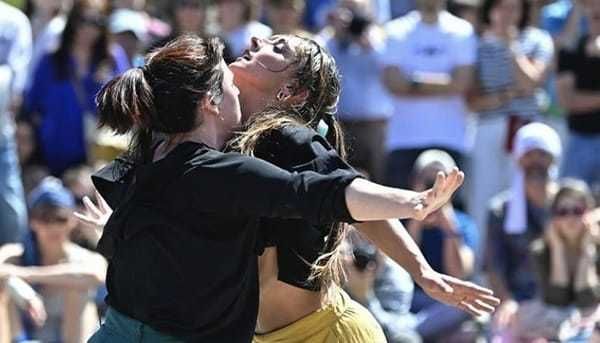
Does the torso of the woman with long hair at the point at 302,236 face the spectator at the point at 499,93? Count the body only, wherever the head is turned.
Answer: no

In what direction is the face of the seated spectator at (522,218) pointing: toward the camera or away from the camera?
toward the camera

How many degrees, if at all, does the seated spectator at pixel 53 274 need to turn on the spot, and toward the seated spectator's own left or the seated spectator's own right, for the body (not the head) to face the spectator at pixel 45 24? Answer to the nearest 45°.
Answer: approximately 180°

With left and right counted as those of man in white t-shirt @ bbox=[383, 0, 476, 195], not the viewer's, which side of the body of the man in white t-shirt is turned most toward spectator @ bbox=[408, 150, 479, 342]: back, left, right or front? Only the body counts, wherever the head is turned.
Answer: front

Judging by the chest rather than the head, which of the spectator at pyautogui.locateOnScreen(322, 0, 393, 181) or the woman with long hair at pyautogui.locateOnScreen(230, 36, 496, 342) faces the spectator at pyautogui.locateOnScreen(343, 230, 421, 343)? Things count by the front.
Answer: the spectator at pyautogui.locateOnScreen(322, 0, 393, 181)

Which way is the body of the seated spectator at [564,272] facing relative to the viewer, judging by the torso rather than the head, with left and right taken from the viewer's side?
facing the viewer

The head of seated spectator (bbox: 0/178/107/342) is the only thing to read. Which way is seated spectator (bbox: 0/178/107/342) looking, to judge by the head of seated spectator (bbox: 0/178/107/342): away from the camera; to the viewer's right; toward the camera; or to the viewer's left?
toward the camera

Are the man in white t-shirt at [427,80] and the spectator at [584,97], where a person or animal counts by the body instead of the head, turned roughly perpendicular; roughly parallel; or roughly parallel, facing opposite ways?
roughly parallel

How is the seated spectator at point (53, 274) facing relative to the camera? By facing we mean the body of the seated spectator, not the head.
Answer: toward the camera

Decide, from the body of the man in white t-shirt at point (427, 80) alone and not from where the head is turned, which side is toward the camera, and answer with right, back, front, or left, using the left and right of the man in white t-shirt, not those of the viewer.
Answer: front

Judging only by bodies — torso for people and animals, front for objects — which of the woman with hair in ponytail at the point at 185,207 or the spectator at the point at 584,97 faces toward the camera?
the spectator

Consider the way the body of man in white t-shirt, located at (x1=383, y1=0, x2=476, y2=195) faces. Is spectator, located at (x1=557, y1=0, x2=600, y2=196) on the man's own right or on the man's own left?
on the man's own left

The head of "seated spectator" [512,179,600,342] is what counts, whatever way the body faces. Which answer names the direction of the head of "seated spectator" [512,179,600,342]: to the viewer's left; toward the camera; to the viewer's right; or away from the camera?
toward the camera

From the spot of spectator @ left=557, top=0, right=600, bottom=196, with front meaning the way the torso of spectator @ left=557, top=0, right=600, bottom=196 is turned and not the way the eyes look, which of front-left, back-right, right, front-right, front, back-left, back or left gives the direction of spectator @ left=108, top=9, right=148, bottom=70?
right

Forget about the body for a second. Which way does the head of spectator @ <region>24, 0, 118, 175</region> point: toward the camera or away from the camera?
toward the camera

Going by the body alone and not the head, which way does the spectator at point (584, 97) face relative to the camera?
toward the camera

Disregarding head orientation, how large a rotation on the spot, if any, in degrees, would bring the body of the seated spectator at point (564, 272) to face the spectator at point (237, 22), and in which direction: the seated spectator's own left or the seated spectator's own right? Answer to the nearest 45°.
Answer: approximately 135° to the seated spectator's own right
